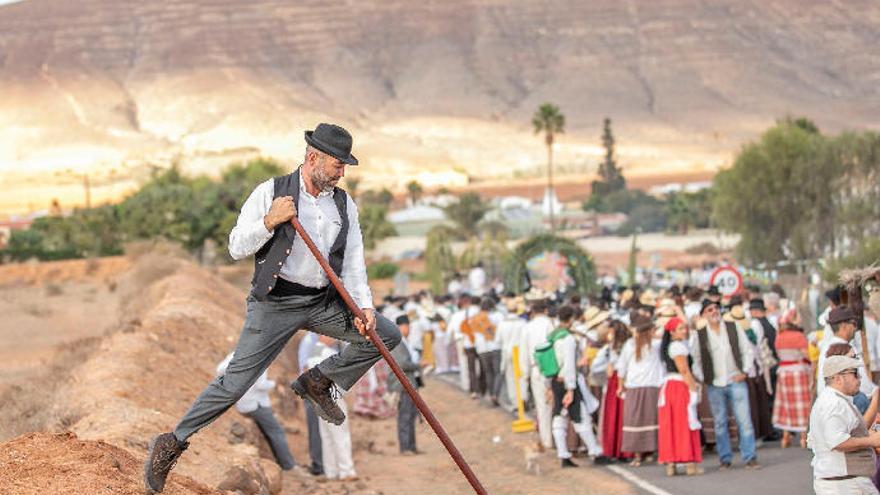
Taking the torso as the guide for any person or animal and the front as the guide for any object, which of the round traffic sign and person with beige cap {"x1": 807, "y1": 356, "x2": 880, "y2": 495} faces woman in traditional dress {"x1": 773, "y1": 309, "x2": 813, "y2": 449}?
the round traffic sign

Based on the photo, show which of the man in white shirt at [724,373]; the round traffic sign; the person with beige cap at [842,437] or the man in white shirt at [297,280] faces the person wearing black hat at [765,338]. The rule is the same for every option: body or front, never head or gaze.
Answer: the round traffic sign

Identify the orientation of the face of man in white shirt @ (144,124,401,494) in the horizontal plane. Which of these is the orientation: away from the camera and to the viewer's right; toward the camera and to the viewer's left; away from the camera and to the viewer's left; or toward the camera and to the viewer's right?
toward the camera and to the viewer's right

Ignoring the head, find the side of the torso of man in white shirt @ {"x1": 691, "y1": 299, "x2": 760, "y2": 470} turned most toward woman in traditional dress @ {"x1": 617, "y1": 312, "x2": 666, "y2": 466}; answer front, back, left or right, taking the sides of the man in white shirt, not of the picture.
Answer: right

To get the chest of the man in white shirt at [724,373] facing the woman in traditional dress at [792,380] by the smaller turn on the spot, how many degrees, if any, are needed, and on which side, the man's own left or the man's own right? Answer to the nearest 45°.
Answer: approximately 135° to the man's own left

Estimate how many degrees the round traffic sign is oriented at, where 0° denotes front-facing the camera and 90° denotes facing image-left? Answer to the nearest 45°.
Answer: approximately 0°

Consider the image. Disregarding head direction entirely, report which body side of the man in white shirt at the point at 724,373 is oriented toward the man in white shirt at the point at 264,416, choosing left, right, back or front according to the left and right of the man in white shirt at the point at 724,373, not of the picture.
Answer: right

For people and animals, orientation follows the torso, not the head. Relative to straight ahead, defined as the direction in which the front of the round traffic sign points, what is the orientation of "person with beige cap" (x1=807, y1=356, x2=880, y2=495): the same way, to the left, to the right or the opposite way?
to the left

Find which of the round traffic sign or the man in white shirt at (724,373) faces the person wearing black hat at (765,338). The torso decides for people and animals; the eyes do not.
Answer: the round traffic sign

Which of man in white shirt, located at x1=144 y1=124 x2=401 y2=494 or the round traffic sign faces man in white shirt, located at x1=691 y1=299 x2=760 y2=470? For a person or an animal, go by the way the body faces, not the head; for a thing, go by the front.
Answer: the round traffic sign
